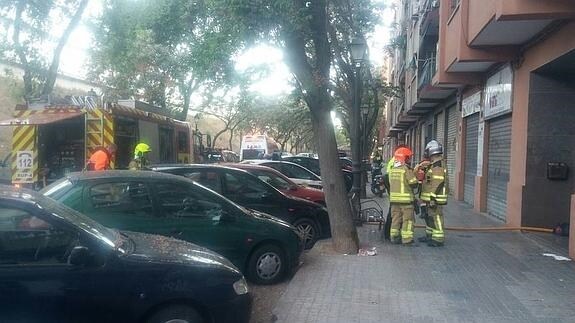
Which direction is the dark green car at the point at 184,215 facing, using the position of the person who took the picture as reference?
facing to the right of the viewer

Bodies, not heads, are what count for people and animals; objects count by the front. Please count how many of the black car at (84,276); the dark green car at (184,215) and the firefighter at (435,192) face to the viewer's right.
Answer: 2

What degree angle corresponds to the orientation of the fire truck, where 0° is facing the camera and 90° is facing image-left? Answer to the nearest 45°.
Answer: approximately 225°

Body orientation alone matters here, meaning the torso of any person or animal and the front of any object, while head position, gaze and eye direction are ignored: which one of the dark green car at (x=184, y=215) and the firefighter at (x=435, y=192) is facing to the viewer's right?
the dark green car

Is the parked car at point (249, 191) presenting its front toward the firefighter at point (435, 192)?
yes

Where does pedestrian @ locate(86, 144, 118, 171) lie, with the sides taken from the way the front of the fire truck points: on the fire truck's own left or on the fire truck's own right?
on the fire truck's own right

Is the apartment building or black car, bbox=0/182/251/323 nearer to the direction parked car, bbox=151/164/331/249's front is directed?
the apartment building

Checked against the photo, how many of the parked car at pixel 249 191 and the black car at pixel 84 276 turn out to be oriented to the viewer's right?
2
